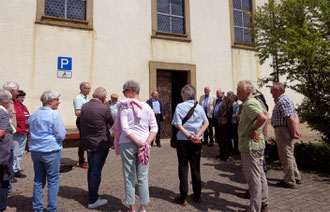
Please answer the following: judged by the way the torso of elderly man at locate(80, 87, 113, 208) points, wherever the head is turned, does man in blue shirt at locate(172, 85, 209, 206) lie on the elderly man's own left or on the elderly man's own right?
on the elderly man's own right

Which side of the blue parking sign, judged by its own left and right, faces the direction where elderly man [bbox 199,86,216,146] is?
left

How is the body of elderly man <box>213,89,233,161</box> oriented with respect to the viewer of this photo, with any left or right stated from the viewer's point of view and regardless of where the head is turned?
facing the viewer and to the left of the viewer

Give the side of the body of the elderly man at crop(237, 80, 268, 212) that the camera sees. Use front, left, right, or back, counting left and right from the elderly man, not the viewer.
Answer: left

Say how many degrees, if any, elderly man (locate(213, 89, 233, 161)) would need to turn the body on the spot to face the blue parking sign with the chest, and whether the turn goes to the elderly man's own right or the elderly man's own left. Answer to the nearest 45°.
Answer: approximately 45° to the elderly man's own right

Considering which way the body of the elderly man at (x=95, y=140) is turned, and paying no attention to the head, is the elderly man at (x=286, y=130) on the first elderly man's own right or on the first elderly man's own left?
on the first elderly man's own right

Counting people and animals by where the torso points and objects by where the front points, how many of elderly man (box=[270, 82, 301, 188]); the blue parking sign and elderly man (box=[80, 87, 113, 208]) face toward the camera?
1

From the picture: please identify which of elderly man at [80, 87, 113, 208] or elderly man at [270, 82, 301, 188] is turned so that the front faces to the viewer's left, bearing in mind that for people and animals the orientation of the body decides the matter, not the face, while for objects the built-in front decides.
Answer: elderly man at [270, 82, 301, 188]

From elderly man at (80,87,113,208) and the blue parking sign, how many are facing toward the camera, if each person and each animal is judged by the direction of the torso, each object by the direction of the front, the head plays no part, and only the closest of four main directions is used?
1

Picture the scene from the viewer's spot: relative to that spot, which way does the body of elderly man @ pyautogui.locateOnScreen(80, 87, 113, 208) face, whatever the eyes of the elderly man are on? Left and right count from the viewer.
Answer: facing away from the viewer and to the right of the viewer

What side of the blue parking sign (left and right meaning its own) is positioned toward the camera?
front

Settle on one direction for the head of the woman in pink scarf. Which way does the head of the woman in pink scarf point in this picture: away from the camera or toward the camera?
away from the camera

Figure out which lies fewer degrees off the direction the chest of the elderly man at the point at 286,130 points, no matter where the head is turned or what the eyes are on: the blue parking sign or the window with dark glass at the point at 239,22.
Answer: the blue parking sign

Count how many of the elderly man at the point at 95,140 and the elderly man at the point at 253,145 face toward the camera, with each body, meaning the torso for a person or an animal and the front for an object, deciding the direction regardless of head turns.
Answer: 0

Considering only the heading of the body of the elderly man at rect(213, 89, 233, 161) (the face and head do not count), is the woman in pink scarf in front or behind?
in front

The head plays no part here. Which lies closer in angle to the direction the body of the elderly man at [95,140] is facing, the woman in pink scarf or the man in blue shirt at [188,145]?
the man in blue shirt

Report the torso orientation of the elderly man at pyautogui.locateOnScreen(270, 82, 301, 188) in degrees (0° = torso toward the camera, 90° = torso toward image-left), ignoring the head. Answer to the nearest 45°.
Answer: approximately 90°

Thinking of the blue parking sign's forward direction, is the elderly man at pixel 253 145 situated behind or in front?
in front

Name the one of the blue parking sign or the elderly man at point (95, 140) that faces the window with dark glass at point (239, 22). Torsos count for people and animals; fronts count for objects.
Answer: the elderly man

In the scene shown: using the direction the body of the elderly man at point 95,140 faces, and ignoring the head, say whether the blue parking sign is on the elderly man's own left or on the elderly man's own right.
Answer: on the elderly man's own left
